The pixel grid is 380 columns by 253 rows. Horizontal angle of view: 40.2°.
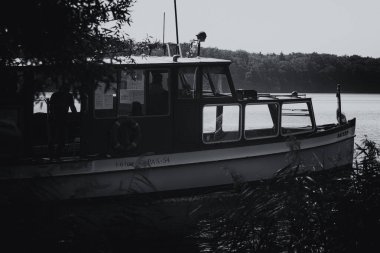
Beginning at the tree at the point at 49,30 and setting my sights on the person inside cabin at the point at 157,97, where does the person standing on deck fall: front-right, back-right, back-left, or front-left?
front-left

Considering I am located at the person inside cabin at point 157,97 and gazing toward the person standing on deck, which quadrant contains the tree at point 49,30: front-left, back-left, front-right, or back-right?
front-left

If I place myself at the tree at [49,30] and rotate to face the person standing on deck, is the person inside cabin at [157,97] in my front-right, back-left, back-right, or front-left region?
front-right
